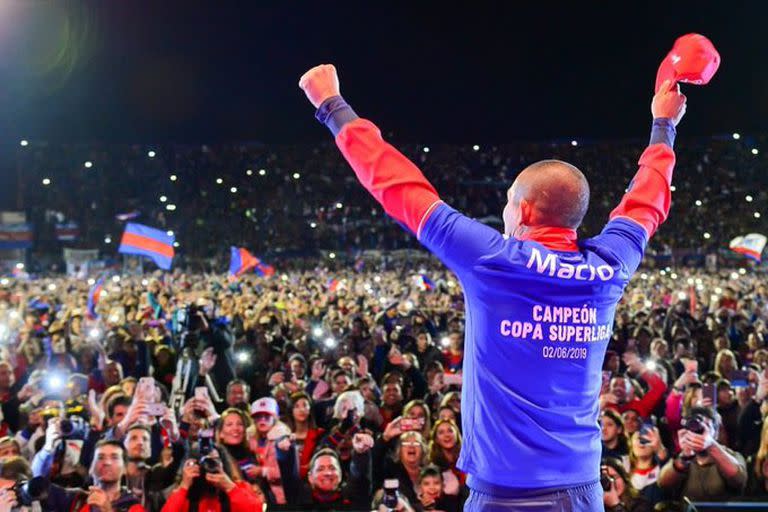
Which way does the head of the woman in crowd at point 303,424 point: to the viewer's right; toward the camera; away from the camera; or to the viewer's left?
toward the camera

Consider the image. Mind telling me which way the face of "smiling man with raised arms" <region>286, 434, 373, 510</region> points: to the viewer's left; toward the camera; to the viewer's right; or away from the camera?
toward the camera

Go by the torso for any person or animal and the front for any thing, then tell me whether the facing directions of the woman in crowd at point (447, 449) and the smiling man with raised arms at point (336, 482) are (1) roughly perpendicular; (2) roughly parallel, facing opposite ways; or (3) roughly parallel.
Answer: roughly parallel

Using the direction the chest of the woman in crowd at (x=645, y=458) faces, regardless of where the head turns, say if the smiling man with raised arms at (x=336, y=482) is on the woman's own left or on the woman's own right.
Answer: on the woman's own right

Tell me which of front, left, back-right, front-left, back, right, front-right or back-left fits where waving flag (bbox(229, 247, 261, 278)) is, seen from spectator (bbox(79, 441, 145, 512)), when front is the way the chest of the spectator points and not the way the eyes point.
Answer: back

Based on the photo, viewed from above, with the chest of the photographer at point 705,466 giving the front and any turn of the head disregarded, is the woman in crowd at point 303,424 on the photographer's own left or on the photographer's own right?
on the photographer's own right

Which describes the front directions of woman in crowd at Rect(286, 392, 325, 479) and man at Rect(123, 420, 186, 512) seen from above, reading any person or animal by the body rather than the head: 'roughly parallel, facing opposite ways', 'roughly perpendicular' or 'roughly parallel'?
roughly parallel

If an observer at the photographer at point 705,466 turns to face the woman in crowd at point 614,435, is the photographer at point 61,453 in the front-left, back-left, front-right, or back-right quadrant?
front-left

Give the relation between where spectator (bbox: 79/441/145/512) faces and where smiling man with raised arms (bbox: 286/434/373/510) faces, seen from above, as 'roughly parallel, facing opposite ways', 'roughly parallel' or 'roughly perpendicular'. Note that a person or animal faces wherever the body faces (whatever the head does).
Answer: roughly parallel

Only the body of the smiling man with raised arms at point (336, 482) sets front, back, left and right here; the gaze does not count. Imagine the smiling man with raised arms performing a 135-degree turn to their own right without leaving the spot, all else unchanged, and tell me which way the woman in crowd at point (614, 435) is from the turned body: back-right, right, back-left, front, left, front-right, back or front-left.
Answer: back-right

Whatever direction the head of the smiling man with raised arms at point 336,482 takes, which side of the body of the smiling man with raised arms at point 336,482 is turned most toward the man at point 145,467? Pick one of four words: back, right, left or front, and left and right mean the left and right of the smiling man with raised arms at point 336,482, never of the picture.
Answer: right

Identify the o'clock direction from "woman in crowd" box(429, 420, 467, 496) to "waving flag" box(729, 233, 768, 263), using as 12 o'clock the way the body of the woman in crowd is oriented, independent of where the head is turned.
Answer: The waving flag is roughly at 7 o'clock from the woman in crowd.

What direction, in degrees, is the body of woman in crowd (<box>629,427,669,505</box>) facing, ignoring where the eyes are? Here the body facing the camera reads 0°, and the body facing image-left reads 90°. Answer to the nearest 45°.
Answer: approximately 0°

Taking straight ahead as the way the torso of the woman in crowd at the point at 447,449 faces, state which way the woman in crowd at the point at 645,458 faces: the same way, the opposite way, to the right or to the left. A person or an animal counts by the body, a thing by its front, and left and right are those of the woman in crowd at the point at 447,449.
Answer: the same way

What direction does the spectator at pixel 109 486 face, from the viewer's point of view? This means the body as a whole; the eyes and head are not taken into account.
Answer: toward the camera

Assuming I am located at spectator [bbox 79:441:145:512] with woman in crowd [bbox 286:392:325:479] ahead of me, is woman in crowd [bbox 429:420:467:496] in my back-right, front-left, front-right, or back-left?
front-right

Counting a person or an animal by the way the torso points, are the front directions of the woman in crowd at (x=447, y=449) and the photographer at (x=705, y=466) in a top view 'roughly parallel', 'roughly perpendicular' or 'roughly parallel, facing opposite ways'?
roughly parallel
